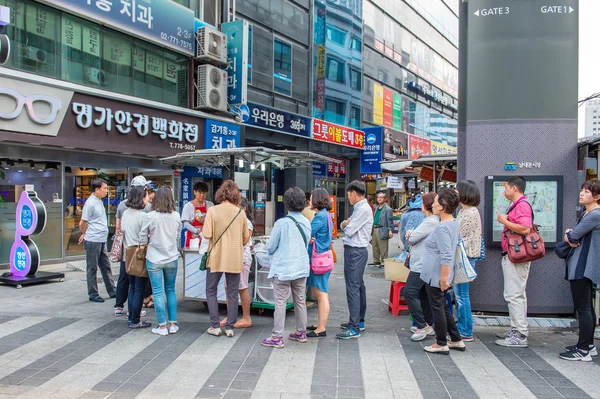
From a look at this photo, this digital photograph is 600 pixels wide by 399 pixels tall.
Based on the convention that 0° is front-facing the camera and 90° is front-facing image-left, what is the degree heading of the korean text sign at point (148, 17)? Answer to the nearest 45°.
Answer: approximately 315°

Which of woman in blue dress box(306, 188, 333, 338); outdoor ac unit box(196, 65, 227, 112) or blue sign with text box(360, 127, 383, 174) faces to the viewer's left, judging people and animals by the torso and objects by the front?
the woman in blue dress

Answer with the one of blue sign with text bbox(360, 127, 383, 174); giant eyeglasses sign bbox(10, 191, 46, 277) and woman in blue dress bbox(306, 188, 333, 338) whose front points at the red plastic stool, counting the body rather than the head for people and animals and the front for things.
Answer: the blue sign with text

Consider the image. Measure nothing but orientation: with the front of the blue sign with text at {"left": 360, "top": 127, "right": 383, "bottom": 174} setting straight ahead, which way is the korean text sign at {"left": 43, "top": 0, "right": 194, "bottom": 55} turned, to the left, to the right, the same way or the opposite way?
to the left

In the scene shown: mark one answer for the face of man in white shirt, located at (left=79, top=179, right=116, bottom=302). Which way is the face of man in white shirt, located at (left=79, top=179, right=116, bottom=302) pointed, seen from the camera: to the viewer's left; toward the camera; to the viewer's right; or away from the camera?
to the viewer's right

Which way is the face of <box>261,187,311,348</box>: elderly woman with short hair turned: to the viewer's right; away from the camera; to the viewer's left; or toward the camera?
away from the camera

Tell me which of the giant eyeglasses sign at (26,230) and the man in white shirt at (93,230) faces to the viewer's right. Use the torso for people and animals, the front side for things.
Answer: the man in white shirt

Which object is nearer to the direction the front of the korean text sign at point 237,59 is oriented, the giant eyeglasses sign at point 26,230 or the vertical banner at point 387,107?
the giant eyeglasses sign

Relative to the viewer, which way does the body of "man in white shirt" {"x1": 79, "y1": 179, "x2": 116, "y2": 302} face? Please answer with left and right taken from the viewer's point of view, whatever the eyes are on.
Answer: facing to the right of the viewer

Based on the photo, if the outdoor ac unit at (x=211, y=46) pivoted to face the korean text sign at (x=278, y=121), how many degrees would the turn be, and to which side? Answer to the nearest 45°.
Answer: approximately 90° to its left

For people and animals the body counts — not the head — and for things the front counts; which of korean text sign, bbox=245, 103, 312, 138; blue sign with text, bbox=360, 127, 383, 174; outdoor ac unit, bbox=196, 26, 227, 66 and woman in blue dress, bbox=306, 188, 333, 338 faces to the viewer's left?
the woman in blue dress
